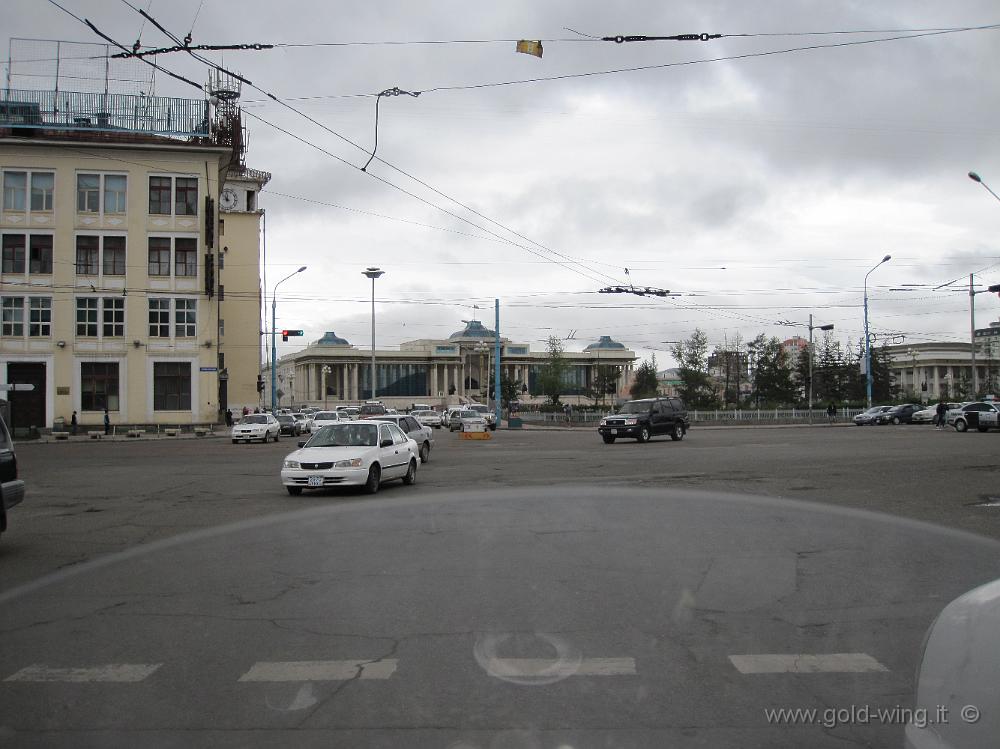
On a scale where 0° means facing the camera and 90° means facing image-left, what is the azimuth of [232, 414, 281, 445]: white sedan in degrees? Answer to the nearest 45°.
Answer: approximately 45°

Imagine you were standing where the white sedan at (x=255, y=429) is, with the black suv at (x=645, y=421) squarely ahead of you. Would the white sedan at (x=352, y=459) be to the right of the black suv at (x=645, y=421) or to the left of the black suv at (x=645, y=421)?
right

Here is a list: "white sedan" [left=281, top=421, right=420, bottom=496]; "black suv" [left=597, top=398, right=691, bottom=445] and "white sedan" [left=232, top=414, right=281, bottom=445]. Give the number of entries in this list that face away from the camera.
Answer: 0

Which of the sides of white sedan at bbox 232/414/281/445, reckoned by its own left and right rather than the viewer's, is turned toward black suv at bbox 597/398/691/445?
left

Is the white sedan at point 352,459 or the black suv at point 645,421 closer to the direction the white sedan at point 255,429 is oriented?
the white sedan

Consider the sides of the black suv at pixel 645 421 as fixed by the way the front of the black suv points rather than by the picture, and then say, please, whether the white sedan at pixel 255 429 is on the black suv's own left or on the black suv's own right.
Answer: on the black suv's own right

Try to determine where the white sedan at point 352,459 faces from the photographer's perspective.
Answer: facing the viewer and to the left of the viewer

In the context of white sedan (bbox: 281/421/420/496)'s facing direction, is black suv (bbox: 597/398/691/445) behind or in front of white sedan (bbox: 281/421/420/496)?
behind

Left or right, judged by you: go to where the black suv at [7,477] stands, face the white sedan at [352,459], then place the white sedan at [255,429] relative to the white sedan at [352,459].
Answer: left

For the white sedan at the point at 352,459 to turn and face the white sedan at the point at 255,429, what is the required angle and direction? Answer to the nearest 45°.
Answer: approximately 135° to its right

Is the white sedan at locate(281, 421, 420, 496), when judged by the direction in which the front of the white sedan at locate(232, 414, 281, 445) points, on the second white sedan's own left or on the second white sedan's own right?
on the second white sedan's own left
